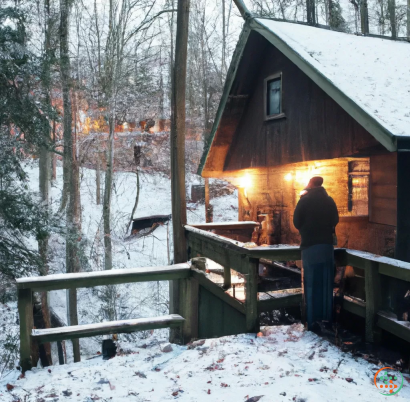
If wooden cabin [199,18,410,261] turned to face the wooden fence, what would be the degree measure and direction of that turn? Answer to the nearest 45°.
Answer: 0° — it already faces it

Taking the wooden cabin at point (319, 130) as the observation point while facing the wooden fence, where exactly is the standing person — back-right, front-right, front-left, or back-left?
front-left

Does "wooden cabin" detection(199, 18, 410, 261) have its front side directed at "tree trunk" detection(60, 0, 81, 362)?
yes

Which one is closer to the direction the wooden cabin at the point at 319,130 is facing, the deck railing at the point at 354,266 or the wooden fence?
the wooden fence

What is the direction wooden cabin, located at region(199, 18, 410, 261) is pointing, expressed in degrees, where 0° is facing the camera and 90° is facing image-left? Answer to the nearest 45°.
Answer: approximately 45°
